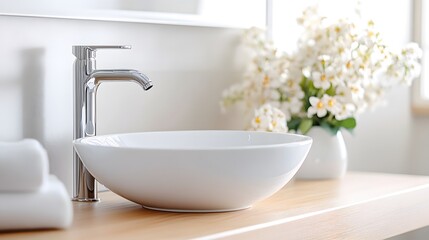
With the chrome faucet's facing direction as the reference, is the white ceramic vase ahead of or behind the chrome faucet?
ahead

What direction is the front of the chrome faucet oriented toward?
to the viewer's right
